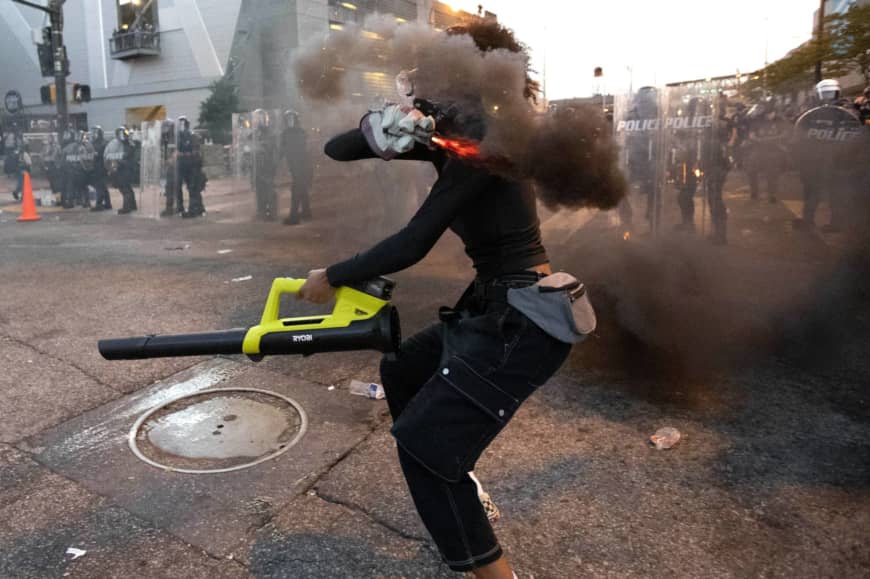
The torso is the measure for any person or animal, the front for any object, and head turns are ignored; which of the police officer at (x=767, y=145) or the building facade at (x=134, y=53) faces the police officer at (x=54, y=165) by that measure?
the building facade

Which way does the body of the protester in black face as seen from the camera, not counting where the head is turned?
to the viewer's left

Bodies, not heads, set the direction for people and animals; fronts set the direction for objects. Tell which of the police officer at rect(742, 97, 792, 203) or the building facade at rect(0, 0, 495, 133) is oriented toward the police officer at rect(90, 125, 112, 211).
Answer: the building facade

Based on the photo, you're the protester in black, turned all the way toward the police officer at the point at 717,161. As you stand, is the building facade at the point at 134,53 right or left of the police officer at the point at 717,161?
left

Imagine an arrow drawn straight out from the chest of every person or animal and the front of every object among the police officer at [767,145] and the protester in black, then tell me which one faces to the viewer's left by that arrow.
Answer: the protester in black

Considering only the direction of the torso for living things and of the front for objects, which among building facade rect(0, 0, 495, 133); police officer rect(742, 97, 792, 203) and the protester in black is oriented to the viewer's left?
the protester in black

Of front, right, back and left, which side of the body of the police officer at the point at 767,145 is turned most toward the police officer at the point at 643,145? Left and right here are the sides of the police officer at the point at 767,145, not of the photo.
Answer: right

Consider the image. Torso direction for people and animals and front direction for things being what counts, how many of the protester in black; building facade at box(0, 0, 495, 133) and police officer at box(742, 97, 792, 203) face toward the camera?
2

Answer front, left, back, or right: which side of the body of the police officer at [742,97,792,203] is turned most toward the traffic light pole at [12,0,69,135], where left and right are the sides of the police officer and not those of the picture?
right

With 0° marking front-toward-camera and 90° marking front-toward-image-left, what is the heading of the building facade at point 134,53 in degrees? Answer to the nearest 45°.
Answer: approximately 0°
